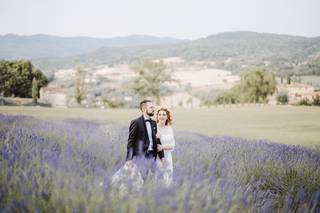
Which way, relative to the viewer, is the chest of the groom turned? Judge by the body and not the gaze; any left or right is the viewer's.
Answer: facing the viewer and to the right of the viewer

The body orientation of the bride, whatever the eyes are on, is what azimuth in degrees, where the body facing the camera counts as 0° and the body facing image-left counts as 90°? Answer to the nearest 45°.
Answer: approximately 45°

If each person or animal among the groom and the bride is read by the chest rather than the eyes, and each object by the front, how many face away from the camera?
0

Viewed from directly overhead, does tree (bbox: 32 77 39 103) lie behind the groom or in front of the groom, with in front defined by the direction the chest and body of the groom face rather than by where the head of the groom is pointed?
behind

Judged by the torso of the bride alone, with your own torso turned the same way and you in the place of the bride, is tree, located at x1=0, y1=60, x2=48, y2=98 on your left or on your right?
on your right

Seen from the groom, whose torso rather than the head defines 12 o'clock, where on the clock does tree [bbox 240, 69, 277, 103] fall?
The tree is roughly at 8 o'clock from the groom.

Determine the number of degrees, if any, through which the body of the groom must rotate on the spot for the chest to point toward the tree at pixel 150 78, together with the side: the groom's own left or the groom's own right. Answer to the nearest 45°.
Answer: approximately 135° to the groom's own left
